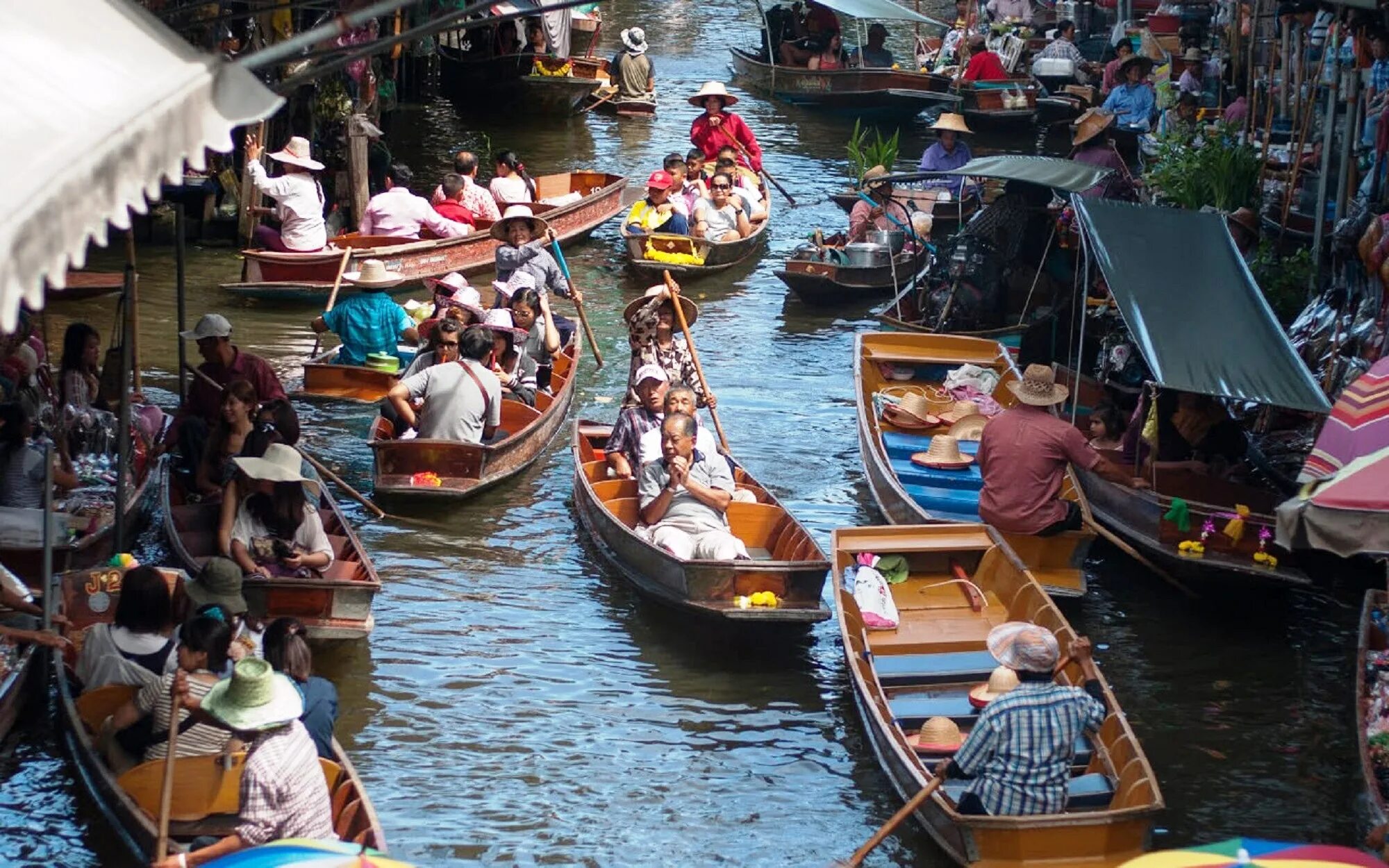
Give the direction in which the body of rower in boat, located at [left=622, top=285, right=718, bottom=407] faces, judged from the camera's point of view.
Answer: toward the camera

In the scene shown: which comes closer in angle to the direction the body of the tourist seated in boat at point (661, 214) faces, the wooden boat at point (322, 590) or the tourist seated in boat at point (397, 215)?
the wooden boat

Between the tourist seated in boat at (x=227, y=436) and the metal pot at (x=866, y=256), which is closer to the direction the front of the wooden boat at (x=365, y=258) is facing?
the metal pot

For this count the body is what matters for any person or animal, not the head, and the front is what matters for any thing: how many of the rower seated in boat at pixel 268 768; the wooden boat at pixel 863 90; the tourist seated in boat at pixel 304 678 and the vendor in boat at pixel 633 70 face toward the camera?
0

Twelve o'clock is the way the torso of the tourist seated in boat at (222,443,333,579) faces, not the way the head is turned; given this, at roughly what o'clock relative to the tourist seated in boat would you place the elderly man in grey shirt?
The elderly man in grey shirt is roughly at 9 o'clock from the tourist seated in boat.

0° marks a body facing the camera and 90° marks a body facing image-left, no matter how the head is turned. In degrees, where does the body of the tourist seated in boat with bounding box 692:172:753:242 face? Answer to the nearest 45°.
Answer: approximately 0°

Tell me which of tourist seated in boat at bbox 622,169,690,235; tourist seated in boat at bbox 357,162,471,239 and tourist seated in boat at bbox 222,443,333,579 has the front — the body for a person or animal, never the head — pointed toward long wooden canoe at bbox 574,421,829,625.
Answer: tourist seated in boat at bbox 622,169,690,235

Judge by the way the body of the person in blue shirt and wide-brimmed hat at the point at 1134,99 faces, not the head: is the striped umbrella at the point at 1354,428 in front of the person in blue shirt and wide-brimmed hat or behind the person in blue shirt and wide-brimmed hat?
in front

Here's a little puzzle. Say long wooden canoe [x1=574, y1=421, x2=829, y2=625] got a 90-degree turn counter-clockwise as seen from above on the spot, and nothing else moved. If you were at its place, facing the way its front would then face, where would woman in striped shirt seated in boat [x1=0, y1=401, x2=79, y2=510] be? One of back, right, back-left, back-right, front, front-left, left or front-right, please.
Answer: back-left

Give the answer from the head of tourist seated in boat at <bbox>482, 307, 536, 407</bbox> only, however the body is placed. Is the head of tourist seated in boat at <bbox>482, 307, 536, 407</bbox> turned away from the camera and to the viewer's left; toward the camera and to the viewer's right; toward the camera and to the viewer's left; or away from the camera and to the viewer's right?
toward the camera and to the viewer's left

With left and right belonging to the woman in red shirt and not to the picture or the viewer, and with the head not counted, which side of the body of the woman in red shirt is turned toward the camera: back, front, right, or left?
front

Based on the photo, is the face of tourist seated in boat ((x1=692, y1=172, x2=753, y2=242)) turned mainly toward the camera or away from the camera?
toward the camera

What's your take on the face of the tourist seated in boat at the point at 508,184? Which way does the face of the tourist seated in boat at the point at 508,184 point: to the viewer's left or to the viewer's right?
to the viewer's left

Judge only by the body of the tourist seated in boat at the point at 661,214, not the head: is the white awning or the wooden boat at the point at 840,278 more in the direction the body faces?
the white awning

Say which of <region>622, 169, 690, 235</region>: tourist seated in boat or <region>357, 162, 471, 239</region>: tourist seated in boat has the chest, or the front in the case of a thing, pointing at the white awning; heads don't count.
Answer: <region>622, 169, 690, 235</region>: tourist seated in boat

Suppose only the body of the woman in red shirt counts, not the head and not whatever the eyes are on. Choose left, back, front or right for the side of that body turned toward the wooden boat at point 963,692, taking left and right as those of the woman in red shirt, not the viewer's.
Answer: front

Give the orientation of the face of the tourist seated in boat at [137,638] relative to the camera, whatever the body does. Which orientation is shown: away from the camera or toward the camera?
away from the camera

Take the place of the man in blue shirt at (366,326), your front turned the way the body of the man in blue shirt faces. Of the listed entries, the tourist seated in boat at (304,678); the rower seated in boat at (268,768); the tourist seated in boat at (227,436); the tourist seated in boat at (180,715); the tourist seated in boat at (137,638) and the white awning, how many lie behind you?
6

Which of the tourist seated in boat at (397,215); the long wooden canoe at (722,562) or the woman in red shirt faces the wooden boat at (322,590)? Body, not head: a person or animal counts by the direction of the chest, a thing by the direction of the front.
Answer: the woman in red shirt
